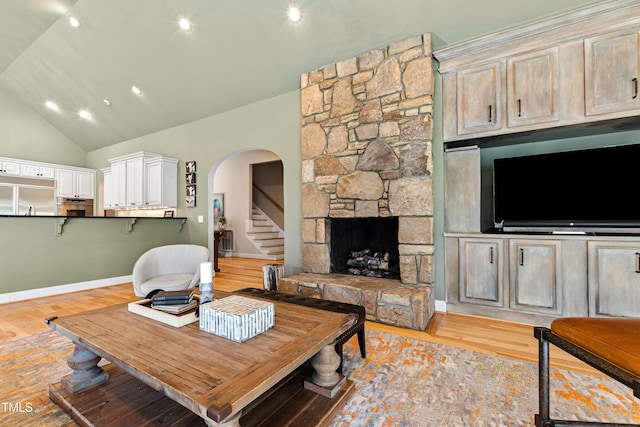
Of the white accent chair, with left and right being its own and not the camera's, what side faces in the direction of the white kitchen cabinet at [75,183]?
back

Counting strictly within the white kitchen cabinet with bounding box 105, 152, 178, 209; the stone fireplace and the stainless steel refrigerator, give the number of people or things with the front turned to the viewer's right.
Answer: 0

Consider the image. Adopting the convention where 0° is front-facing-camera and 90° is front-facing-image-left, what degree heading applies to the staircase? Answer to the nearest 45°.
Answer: approximately 315°

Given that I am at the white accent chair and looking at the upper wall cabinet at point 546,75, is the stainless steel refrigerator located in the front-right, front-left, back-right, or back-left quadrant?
back-left

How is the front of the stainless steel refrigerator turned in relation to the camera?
facing the viewer

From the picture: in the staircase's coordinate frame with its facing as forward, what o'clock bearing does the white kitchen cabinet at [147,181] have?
The white kitchen cabinet is roughly at 3 o'clock from the staircase.

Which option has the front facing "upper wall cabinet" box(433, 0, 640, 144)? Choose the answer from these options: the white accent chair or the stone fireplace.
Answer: the white accent chair

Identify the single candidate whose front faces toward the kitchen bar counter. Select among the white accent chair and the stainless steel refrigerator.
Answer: the stainless steel refrigerator

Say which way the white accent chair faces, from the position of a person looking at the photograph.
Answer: facing the viewer and to the right of the viewer

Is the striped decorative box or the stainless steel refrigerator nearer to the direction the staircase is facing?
the striped decorative box

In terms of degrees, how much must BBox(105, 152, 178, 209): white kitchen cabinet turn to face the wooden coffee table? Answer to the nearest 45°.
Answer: approximately 45° to its left

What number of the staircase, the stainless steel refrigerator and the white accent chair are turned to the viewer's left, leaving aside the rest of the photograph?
0

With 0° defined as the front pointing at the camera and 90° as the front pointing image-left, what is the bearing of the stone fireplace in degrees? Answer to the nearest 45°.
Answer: approximately 45°

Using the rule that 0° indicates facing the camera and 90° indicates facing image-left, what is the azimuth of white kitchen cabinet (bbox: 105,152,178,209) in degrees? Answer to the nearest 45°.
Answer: approximately 45°

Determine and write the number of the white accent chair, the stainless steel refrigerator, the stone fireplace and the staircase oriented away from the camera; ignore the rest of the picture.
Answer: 0

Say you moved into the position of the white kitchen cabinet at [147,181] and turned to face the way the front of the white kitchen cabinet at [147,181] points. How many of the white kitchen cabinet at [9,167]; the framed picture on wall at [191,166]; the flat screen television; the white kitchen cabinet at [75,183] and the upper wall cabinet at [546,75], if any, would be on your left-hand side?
3

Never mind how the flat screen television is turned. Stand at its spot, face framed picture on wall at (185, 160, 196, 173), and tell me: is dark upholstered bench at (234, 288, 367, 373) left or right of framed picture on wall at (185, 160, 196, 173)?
left

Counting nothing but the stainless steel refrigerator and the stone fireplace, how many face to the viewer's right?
0

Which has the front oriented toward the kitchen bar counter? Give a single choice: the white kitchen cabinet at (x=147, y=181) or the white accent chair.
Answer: the white kitchen cabinet
